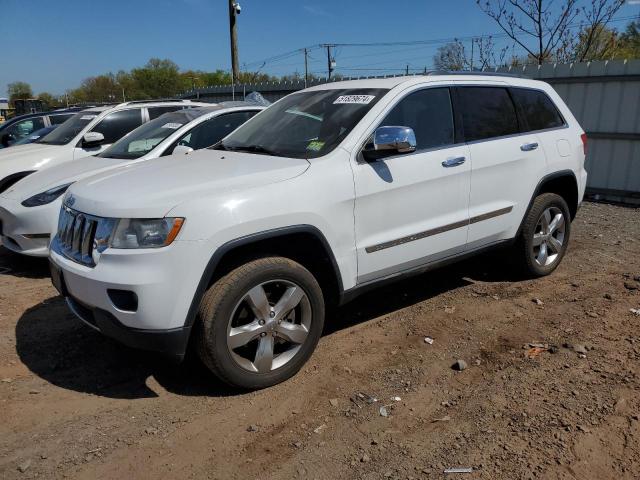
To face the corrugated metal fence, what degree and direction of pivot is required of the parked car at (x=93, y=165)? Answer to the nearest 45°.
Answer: approximately 135° to its left

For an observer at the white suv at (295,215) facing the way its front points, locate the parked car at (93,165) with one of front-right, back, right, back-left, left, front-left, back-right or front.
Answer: right

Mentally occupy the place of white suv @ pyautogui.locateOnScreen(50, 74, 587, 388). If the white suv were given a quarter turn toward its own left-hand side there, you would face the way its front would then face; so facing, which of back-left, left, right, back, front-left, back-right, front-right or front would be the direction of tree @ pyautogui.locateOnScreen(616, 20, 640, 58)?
left

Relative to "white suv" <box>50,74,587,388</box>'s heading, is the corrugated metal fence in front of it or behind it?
behind

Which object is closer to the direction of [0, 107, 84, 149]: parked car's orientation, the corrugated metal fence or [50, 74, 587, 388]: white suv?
the white suv

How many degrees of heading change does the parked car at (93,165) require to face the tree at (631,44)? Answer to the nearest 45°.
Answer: approximately 180°

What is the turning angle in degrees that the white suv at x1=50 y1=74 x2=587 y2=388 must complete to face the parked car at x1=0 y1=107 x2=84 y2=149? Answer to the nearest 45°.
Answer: approximately 90° to its right

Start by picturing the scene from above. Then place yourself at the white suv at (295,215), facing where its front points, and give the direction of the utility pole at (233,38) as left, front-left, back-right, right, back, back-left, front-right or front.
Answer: back-right

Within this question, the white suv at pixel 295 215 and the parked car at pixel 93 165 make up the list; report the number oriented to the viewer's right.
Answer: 0

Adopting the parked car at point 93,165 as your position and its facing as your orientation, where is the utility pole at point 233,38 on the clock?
The utility pole is roughly at 5 o'clock from the parked car.

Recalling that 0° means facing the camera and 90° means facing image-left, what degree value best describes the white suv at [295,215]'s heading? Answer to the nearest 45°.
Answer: approximately 45°

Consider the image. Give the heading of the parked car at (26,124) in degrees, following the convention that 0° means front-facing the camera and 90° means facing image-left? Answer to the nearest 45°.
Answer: approximately 45°
